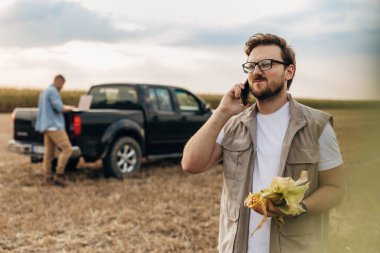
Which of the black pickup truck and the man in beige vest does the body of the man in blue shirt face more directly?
the black pickup truck

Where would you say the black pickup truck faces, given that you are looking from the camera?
facing away from the viewer and to the right of the viewer

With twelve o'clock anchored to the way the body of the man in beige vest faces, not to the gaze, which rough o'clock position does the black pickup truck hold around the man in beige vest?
The black pickup truck is roughly at 4 o'clock from the man in beige vest.

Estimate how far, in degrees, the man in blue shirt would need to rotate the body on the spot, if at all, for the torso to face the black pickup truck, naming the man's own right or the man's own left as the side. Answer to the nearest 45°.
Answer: approximately 45° to the man's own left

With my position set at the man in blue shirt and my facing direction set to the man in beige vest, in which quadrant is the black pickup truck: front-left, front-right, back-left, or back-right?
back-left

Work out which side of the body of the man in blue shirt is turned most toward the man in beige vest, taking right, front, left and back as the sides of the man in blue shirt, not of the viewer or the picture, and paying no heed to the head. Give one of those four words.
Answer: right

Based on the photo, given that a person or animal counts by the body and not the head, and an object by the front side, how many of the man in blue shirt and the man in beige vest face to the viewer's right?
1

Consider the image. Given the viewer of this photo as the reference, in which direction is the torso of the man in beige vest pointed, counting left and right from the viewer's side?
facing the viewer and to the left of the viewer

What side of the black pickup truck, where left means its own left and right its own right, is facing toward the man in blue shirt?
back

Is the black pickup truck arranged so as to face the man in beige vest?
no

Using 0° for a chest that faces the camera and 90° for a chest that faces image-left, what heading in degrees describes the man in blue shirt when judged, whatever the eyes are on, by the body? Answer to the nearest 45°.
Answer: approximately 270°
